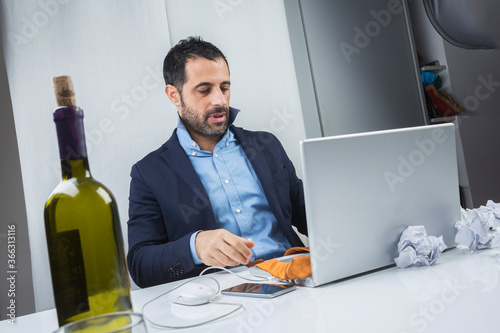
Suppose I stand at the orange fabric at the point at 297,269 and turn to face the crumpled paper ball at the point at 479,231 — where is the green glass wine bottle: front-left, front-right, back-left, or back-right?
back-right

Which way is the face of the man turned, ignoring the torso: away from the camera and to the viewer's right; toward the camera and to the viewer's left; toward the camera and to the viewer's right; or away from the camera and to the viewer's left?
toward the camera and to the viewer's right

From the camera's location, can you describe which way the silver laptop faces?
facing away from the viewer and to the left of the viewer

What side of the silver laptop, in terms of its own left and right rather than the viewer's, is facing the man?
front

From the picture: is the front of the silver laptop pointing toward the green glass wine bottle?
no
